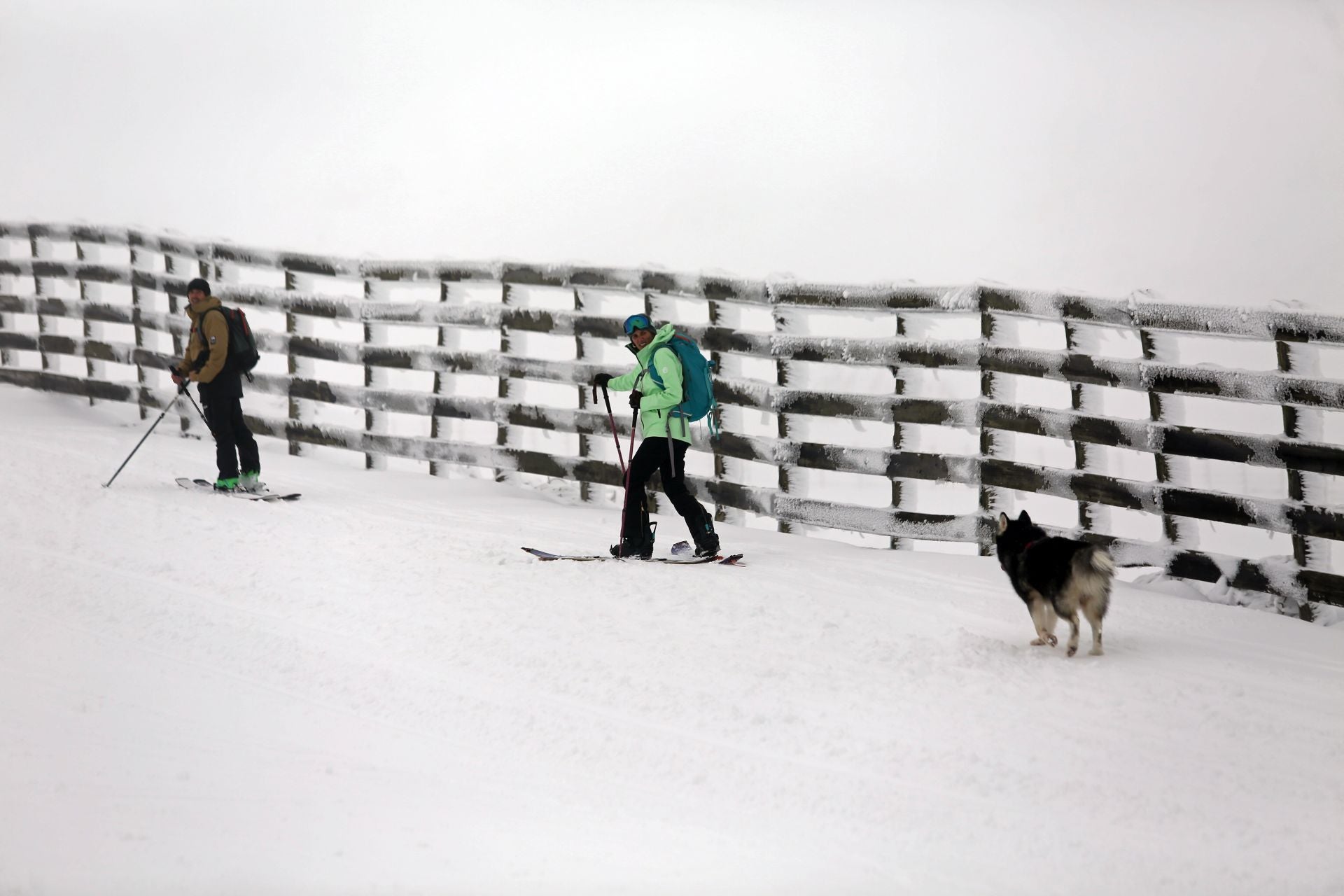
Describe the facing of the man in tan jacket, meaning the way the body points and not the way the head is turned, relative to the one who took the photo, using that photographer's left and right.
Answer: facing the viewer and to the left of the viewer

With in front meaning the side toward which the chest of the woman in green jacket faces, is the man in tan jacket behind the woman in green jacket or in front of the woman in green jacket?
in front

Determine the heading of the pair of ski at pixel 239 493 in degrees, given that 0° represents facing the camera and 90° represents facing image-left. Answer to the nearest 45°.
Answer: approximately 90°

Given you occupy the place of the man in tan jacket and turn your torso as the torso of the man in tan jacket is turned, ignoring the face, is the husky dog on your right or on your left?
on your left

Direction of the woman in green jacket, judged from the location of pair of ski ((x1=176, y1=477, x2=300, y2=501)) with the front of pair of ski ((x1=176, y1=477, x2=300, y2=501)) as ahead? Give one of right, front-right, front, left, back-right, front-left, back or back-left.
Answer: back-left

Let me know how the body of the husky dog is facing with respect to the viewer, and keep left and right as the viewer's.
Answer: facing away from the viewer and to the left of the viewer

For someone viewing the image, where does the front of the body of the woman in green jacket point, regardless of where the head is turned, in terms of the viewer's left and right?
facing to the left of the viewer

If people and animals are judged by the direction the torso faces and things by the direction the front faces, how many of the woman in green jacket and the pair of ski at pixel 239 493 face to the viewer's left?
2
